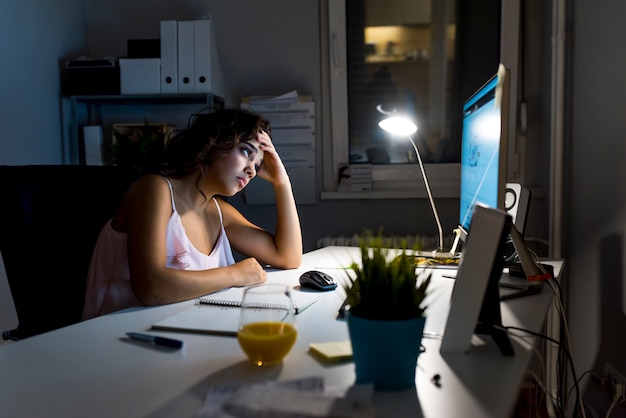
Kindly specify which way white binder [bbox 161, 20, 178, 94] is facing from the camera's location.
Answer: facing the viewer

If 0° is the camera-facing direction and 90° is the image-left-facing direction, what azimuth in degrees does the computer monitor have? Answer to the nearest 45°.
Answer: approximately 90°

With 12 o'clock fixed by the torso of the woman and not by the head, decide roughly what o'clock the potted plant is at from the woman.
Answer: The potted plant is roughly at 1 o'clock from the woman.

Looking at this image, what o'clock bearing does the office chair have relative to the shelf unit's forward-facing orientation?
The office chair is roughly at 12 o'clock from the shelf unit.

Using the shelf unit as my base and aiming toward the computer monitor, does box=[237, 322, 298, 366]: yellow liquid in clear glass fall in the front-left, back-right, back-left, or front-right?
front-right

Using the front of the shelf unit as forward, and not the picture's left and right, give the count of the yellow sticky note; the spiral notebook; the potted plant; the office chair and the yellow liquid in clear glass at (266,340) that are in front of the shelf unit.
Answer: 5

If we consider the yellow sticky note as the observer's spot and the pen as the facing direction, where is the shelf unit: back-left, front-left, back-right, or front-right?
front-right

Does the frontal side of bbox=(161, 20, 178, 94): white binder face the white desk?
yes

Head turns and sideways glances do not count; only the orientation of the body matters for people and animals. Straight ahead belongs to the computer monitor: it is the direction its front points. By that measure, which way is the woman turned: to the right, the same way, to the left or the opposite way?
the opposite way

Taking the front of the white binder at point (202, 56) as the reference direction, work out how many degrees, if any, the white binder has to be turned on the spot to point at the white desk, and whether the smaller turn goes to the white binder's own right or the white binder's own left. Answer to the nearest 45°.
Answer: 0° — it already faces it

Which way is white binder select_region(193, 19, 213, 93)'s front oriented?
toward the camera

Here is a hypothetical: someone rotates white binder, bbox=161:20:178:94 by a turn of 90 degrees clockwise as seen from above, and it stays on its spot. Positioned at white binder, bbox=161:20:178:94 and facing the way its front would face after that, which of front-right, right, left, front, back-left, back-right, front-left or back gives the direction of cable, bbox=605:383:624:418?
back-left

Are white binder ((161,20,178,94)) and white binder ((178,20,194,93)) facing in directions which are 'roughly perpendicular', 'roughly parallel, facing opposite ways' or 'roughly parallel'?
roughly parallel

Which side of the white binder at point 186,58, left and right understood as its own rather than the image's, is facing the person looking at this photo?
front
